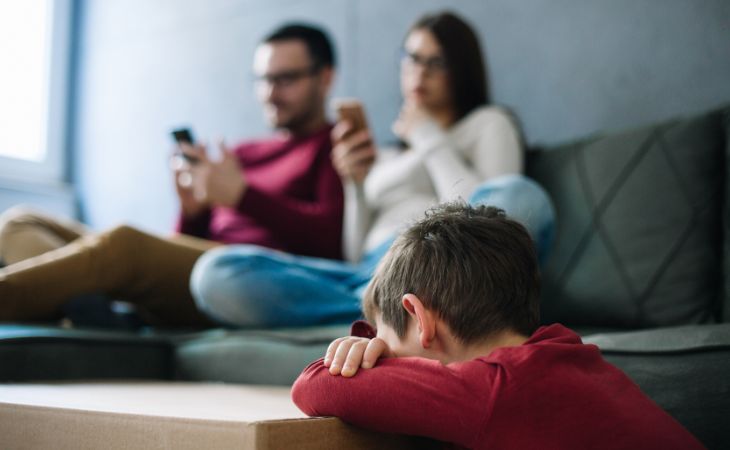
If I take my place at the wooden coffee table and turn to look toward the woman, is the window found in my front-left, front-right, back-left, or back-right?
front-left

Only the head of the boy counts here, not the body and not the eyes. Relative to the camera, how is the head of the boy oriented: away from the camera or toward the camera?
away from the camera

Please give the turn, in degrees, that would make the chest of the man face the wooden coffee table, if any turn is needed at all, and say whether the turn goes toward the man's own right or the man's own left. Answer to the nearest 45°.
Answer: approximately 45° to the man's own left

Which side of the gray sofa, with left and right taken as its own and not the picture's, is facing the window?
right

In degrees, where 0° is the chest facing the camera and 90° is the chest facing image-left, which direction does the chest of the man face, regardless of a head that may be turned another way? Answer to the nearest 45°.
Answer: approximately 45°

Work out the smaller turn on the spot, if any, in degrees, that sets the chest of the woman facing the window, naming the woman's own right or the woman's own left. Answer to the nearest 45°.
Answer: approximately 90° to the woman's own right

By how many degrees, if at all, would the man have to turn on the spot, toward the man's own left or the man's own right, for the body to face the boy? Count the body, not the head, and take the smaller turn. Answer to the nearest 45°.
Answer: approximately 45° to the man's own left

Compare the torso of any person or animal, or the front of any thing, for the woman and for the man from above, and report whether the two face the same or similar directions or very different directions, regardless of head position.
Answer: same or similar directions

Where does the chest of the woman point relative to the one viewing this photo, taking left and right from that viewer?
facing the viewer and to the left of the viewer

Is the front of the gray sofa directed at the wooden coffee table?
yes

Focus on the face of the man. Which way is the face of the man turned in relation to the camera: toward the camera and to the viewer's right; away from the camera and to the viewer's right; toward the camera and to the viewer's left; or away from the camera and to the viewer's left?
toward the camera and to the viewer's left
